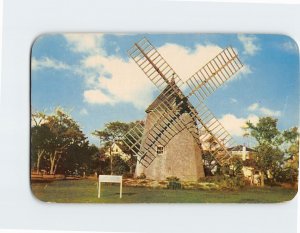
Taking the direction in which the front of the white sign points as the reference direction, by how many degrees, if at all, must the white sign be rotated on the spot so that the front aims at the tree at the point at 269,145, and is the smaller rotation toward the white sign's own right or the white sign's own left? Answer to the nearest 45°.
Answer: approximately 90° to the white sign's own left

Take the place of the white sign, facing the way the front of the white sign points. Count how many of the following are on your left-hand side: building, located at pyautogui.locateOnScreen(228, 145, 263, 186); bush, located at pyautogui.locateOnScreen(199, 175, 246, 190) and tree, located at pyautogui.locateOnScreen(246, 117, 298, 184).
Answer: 3

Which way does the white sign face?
toward the camera

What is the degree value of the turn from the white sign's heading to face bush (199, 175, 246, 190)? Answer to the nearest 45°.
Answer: approximately 90° to its left
